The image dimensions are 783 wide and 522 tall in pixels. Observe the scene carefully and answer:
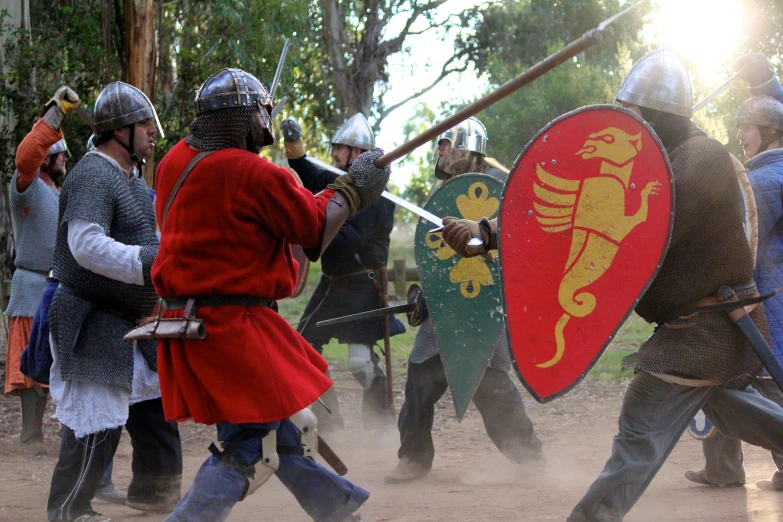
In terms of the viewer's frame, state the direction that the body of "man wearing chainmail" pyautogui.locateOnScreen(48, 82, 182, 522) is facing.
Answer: to the viewer's right

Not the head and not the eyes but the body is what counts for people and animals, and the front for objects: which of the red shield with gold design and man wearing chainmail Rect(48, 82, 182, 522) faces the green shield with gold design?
the man wearing chainmail

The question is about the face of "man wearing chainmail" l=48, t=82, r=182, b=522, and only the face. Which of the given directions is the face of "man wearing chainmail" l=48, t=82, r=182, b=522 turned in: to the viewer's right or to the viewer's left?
to the viewer's right

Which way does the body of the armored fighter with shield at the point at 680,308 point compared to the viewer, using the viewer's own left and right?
facing to the left of the viewer

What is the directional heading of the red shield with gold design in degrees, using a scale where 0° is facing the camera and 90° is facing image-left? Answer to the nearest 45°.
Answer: approximately 0°

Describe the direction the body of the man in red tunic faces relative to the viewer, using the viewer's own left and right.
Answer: facing away from the viewer and to the right of the viewer

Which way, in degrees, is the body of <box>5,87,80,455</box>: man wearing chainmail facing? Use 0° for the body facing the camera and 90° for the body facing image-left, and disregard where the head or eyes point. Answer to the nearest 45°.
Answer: approximately 270°

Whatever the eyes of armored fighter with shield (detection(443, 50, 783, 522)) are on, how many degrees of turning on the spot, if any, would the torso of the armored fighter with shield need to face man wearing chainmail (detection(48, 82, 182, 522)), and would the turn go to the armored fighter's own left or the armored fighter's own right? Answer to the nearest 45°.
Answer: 0° — they already face them
